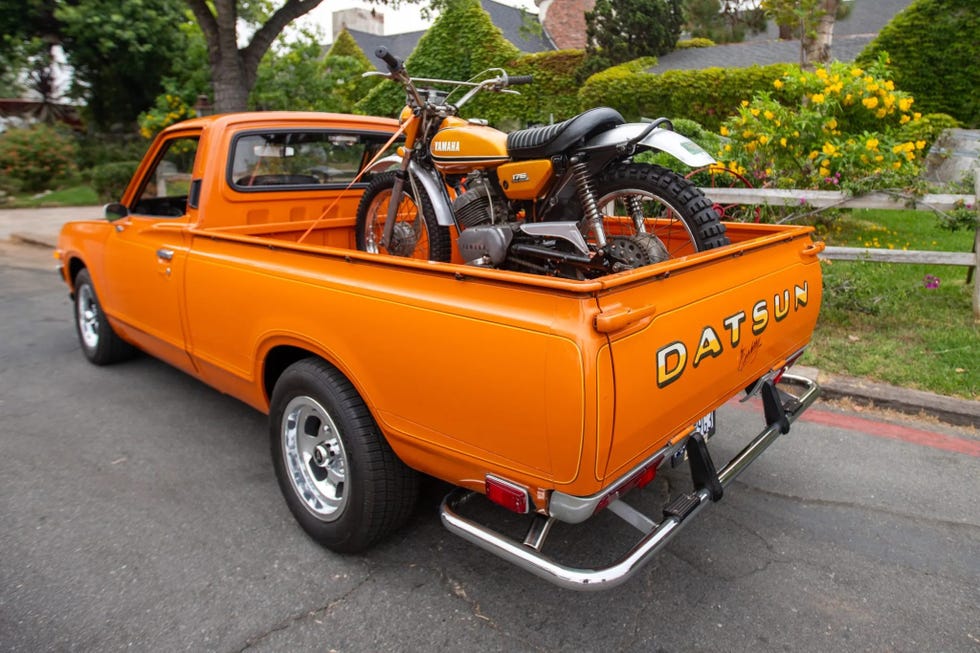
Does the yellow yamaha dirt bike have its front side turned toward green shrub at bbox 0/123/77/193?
yes

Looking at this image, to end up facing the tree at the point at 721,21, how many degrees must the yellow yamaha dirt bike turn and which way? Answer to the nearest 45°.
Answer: approximately 45° to its right

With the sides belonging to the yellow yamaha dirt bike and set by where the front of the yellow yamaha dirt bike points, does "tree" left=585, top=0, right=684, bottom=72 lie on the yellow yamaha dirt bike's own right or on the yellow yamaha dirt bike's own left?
on the yellow yamaha dirt bike's own right

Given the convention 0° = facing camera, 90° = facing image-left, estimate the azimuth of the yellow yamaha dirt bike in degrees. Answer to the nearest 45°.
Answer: approximately 135°

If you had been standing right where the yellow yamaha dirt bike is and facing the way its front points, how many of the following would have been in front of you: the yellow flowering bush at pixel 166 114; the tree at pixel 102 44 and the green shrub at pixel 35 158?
3

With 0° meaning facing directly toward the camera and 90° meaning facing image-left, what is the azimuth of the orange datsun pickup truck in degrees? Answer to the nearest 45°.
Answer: approximately 135°

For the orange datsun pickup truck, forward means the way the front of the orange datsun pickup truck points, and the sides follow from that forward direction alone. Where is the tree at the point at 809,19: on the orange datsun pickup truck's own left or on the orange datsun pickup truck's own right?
on the orange datsun pickup truck's own right

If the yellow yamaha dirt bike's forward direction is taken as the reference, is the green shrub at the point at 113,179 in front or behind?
in front
